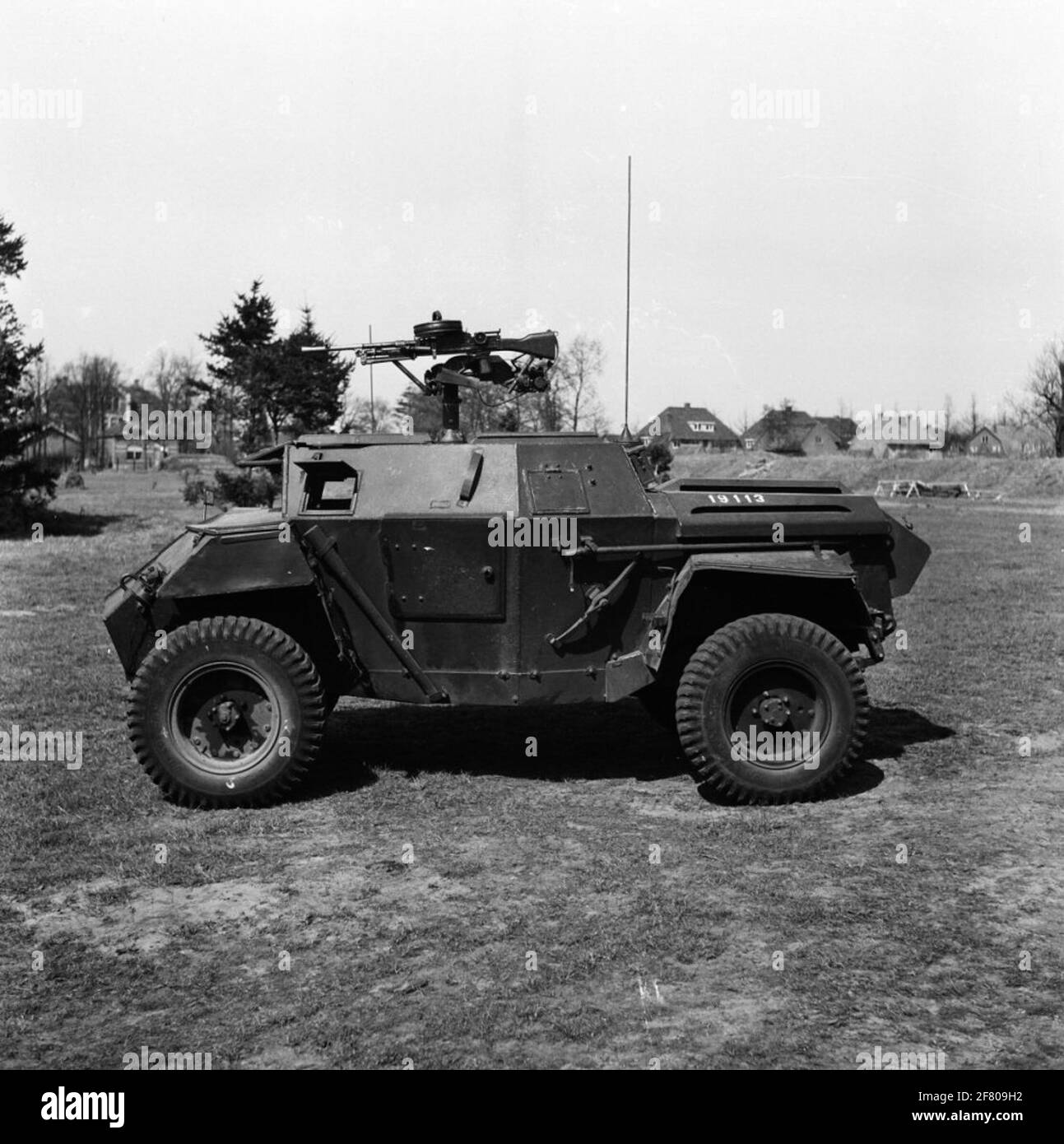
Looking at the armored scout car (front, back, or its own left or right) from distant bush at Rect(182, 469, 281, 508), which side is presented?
right

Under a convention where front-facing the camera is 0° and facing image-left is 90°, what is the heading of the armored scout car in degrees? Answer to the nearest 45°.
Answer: approximately 90°

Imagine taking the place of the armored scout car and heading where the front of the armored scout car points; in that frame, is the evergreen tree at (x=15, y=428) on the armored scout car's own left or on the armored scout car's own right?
on the armored scout car's own right
